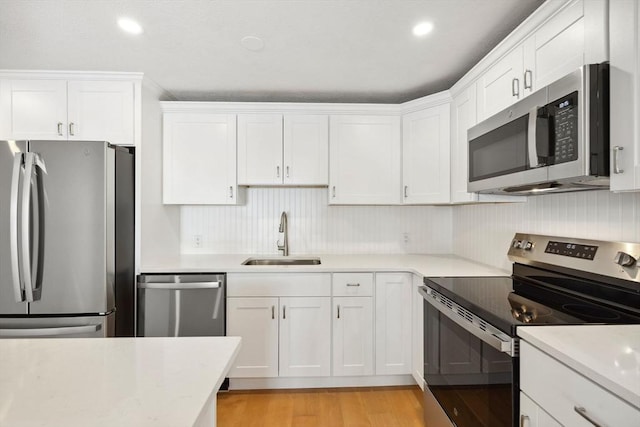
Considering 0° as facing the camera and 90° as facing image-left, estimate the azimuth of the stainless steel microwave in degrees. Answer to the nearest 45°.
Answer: approximately 45°

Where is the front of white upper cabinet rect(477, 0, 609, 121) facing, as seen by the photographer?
facing the viewer and to the left of the viewer

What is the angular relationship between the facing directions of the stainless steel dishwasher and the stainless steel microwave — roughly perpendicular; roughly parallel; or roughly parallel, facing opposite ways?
roughly perpendicular

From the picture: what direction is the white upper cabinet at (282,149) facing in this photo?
toward the camera

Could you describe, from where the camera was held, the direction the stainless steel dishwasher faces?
facing the viewer

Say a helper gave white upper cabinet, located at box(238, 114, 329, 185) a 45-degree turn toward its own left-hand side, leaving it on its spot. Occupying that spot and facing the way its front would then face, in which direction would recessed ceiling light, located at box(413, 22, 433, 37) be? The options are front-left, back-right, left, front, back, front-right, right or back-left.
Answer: front

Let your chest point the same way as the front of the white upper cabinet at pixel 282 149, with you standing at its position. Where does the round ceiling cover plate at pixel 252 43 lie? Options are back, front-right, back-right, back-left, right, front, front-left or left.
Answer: front

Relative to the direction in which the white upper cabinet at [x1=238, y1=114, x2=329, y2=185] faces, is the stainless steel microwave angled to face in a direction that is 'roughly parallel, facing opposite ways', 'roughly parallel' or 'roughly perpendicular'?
roughly perpendicular

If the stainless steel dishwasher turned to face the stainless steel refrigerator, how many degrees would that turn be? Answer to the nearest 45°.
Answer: approximately 90° to its right

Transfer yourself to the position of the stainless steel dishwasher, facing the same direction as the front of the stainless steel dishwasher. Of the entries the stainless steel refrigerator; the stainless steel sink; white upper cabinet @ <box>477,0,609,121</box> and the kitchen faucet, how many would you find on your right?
1

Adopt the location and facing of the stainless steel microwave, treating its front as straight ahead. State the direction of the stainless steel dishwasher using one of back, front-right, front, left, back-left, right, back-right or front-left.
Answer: front-right

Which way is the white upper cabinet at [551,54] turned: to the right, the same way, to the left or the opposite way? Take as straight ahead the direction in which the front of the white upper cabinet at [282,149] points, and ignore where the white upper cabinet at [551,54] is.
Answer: to the right
